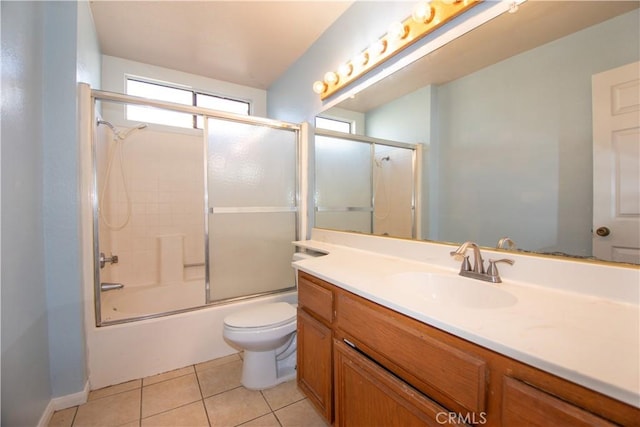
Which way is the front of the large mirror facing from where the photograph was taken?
facing the viewer and to the left of the viewer

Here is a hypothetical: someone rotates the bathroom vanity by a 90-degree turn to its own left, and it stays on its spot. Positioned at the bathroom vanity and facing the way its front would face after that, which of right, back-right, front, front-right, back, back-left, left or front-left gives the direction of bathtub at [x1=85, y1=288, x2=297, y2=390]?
back-right

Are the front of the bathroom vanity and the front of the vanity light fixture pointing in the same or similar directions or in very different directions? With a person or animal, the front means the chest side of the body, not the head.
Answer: same or similar directions

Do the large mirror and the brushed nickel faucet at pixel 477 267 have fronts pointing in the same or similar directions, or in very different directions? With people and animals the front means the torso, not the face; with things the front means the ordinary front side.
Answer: same or similar directions
